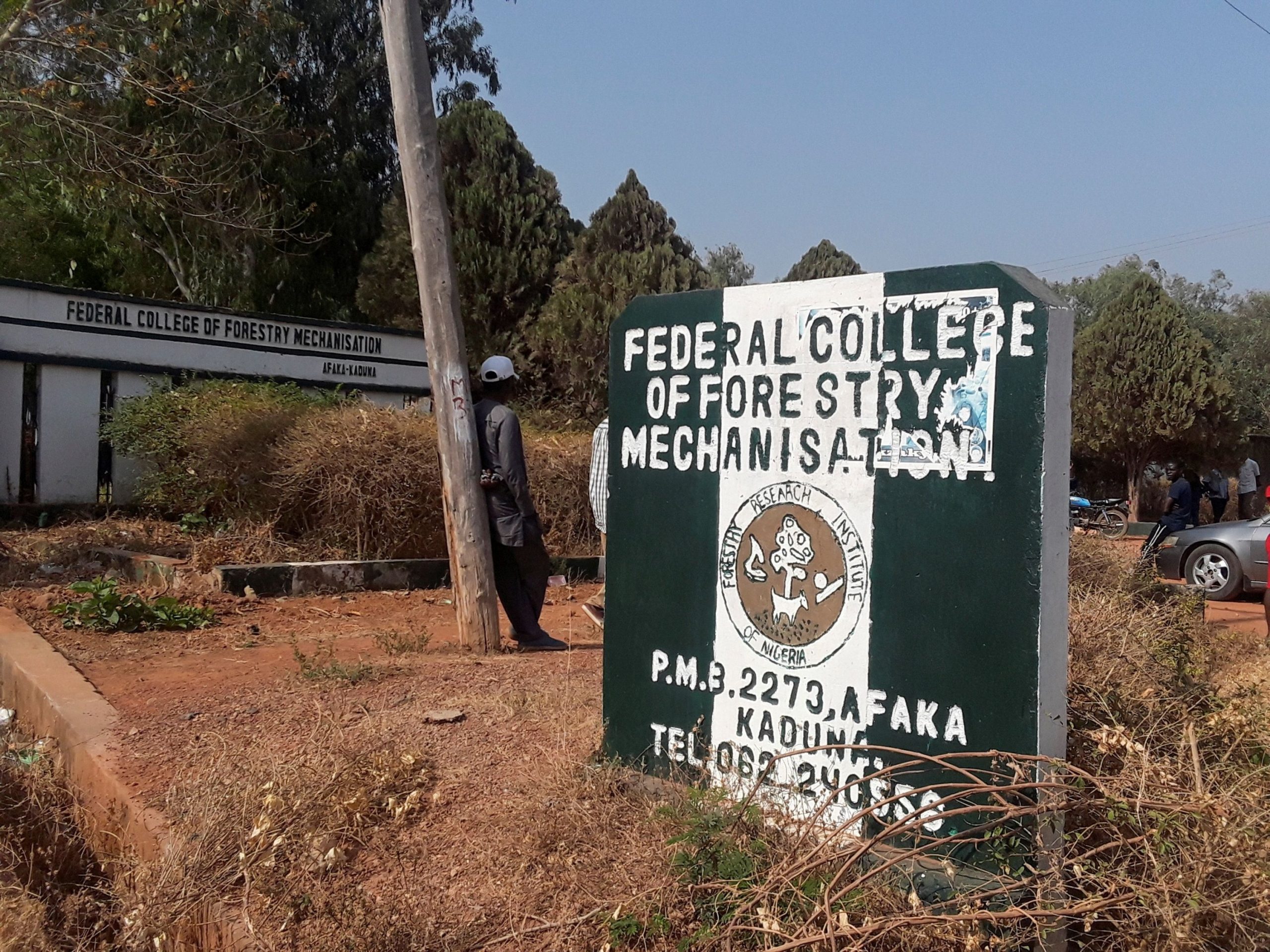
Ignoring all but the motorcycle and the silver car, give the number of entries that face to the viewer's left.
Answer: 2

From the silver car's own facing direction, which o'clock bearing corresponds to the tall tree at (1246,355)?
The tall tree is roughly at 3 o'clock from the silver car.

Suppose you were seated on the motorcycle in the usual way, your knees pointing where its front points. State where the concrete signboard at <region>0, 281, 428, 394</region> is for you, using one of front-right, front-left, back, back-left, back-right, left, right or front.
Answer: front-left

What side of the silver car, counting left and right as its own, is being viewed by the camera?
left

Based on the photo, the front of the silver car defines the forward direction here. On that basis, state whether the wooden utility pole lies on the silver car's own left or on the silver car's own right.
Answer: on the silver car's own left

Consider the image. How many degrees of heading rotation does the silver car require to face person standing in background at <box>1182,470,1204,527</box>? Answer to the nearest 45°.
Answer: approximately 90° to its right

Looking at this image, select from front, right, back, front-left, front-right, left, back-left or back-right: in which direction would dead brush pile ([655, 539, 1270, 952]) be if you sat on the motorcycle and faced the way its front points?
left

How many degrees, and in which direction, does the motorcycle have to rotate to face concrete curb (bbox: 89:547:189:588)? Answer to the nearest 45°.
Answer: approximately 45° to its left

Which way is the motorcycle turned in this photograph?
to the viewer's left

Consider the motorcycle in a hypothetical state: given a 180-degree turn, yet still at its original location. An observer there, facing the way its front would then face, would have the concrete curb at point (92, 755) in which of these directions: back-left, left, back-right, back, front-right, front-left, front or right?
right
